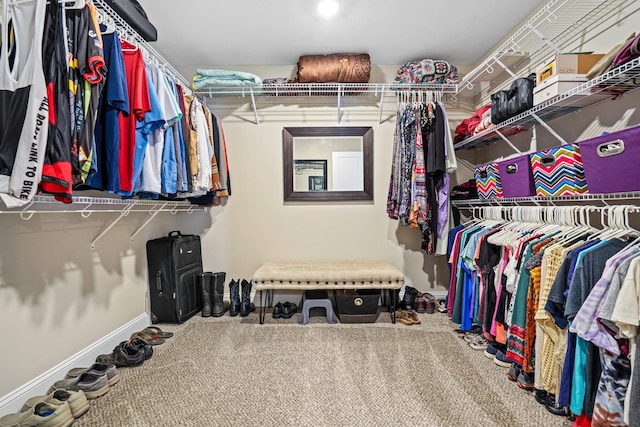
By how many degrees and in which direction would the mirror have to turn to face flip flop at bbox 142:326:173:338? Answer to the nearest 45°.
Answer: approximately 45° to its right

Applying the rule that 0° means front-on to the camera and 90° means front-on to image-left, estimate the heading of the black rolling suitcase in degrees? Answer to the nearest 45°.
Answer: approximately 315°

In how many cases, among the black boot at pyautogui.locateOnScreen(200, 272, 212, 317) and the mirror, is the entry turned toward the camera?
2

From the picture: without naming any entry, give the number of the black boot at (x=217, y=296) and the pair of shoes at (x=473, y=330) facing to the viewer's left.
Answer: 1

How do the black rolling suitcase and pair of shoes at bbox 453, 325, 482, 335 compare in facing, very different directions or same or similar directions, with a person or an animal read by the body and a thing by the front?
very different directions

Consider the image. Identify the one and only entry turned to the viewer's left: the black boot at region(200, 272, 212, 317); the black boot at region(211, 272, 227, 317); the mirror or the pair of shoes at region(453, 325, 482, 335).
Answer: the pair of shoes

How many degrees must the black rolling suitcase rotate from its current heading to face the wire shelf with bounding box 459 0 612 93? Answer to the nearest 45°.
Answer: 0° — it already faces it

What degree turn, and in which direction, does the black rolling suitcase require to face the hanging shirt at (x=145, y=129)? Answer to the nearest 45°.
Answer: approximately 45° to its right
